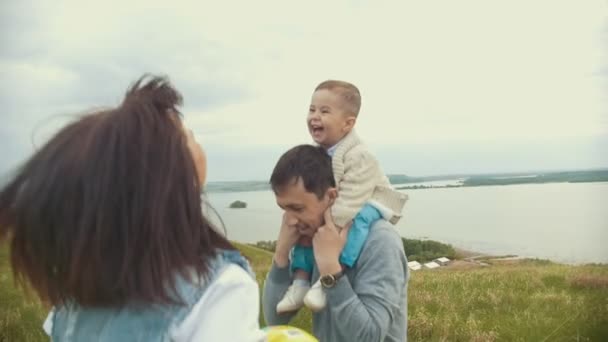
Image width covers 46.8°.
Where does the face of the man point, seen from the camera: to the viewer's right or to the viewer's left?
to the viewer's left

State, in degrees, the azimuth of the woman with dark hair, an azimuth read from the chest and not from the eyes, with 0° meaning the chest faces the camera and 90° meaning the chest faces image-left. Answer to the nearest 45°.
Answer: approximately 225°

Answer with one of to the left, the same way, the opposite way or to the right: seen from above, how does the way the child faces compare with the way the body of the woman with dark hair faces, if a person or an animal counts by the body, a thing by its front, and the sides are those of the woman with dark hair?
the opposite way

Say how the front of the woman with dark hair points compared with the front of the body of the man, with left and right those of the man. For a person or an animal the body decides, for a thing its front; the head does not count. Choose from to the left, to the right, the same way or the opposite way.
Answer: the opposite way

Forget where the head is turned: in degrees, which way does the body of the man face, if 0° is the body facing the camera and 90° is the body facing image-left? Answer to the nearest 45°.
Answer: approximately 45°
